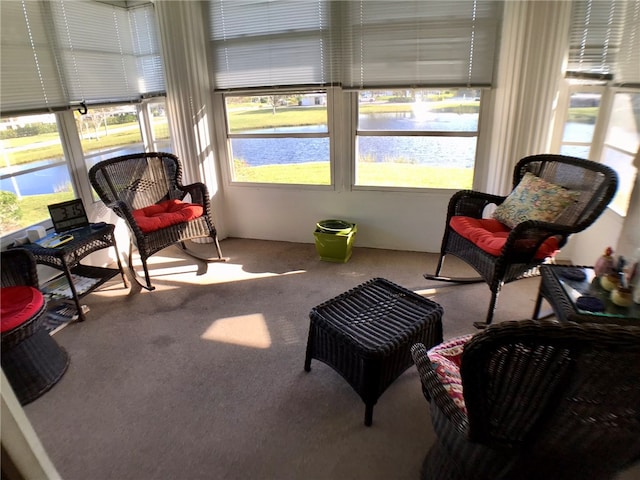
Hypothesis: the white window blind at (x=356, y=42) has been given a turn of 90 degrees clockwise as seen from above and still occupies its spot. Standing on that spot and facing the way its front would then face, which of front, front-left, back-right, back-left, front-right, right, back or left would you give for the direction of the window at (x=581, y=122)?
back

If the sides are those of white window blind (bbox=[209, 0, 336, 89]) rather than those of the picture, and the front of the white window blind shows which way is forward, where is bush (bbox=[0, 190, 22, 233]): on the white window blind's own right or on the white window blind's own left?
on the white window blind's own right

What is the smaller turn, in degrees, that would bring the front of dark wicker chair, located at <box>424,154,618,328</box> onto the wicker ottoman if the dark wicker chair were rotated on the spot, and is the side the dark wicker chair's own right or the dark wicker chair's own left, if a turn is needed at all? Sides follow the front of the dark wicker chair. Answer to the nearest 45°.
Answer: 0° — it already faces it

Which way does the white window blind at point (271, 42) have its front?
toward the camera

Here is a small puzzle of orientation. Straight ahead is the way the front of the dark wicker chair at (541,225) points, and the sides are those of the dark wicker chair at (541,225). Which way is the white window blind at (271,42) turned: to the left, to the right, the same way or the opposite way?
to the left

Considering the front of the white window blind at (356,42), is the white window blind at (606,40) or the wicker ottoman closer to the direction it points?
the wicker ottoman

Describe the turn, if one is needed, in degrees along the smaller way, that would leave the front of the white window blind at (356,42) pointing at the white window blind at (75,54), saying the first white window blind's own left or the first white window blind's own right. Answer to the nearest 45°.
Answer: approximately 90° to the first white window blind's own right

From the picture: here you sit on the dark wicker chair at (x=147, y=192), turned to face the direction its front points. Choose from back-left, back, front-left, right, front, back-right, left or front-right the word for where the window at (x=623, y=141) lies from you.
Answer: front

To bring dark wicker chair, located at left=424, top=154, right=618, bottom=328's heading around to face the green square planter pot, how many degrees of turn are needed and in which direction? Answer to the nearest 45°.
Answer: approximately 45° to its right

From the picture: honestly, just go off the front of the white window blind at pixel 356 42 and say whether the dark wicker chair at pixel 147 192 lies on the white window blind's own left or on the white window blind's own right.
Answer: on the white window blind's own right

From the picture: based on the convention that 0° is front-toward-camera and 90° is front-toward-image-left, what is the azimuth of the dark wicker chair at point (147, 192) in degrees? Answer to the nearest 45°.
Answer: approximately 315°

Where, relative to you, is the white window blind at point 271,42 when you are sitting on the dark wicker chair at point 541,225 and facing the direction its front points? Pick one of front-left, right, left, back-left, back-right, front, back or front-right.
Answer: front-right

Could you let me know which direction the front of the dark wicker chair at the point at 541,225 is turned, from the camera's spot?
facing the viewer and to the left of the viewer

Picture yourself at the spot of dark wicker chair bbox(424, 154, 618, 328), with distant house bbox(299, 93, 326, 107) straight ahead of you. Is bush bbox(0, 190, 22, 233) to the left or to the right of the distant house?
left

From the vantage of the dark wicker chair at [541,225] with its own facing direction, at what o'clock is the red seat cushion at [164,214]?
The red seat cushion is roughly at 1 o'clock from the dark wicker chair.

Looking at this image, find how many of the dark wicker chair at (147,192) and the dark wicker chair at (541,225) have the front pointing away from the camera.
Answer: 0

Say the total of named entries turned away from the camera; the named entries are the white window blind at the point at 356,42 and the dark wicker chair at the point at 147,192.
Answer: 0

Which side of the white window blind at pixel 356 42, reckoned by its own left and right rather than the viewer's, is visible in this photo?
front
